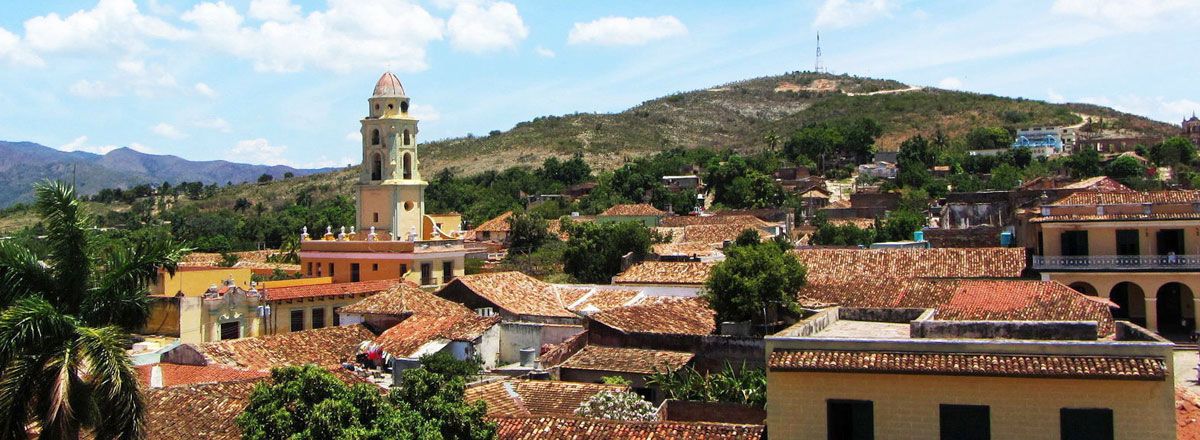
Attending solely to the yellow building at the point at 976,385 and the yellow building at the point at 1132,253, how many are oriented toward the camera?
2

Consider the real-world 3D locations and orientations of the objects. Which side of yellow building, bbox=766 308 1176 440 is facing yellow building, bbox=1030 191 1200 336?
back

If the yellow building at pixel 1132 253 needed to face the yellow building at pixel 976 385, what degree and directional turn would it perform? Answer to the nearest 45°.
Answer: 0° — it already faces it

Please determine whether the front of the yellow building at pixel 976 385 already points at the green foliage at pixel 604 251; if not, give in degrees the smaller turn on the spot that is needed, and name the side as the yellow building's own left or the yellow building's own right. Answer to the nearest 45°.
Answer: approximately 135° to the yellow building's own right

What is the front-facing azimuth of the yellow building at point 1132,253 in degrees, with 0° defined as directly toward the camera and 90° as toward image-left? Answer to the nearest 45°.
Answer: approximately 0°

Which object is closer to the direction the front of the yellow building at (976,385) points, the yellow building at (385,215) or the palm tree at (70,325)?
the palm tree

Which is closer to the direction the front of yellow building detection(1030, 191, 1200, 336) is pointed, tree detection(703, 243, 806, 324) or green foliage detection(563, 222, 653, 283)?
the tree
